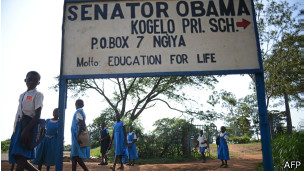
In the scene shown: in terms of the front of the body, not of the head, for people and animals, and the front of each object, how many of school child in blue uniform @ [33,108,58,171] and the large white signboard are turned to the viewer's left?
0

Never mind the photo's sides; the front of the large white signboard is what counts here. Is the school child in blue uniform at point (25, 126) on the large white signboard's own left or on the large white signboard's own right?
on the large white signboard's own right

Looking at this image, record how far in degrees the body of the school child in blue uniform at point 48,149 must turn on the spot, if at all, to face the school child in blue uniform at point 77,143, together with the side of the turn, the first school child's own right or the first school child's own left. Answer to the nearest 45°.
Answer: approximately 90° to the first school child's own left
